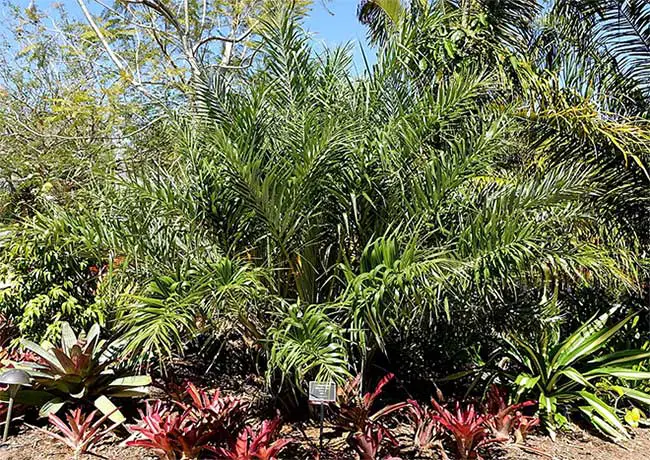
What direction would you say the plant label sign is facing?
toward the camera

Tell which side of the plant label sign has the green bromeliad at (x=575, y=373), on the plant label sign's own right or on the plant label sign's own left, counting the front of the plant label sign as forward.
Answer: on the plant label sign's own left

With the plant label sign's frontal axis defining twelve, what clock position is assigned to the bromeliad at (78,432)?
The bromeliad is roughly at 4 o'clock from the plant label sign.

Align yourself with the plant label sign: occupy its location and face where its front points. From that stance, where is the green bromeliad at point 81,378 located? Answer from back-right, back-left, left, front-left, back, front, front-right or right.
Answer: back-right

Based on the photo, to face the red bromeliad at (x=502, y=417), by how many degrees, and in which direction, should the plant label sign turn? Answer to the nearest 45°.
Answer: approximately 135° to its left

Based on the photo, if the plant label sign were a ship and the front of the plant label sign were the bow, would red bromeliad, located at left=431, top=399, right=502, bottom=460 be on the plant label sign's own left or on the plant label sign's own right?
on the plant label sign's own left

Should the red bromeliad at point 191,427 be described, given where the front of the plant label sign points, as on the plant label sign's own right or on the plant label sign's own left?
on the plant label sign's own right
